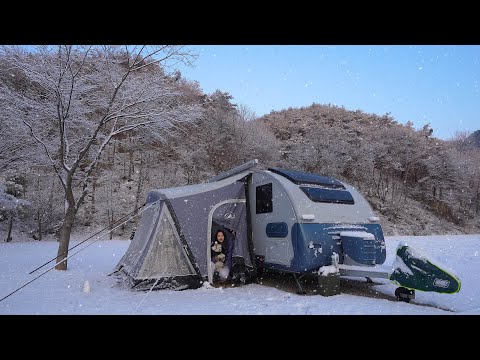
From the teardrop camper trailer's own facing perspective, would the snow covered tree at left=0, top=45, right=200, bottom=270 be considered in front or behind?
behind

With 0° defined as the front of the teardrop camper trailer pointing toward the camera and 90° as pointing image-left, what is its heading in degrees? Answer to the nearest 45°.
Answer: approximately 315°
